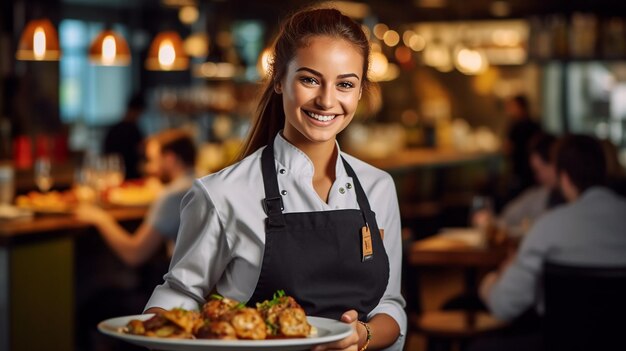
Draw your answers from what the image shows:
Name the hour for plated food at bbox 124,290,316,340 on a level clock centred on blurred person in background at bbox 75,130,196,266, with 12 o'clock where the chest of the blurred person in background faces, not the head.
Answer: The plated food is roughly at 9 o'clock from the blurred person in background.

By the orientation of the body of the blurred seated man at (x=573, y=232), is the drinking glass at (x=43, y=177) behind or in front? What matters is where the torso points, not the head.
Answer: in front

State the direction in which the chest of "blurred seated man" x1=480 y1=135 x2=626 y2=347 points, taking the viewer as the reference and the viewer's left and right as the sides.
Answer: facing away from the viewer and to the left of the viewer

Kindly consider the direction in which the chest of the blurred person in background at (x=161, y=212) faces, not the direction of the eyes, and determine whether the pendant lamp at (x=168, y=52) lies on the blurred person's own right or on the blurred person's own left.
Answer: on the blurred person's own right

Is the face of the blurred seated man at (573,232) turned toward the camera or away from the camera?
away from the camera

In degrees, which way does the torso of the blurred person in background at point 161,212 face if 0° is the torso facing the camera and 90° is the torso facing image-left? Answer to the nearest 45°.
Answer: approximately 90°

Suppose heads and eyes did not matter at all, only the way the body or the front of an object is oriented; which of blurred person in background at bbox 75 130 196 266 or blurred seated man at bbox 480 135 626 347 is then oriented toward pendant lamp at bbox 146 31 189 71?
the blurred seated man

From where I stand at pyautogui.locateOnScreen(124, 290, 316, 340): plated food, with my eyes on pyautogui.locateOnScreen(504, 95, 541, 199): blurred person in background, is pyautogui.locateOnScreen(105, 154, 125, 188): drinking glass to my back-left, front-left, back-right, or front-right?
front-left

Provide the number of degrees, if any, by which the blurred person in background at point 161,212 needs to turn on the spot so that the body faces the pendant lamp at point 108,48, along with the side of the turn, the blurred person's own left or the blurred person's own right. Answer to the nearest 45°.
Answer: approximately 90° to the blurred person's own right

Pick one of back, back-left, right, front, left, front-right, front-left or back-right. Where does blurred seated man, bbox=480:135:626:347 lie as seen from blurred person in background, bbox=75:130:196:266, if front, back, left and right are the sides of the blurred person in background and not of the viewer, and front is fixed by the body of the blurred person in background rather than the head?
back-left

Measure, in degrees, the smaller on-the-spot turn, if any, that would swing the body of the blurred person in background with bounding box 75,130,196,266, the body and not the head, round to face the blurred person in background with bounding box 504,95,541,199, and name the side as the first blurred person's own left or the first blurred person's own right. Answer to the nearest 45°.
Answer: approximately 135° to the first blurred person's own right

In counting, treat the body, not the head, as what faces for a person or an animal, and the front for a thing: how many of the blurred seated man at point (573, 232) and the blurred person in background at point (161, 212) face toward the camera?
0

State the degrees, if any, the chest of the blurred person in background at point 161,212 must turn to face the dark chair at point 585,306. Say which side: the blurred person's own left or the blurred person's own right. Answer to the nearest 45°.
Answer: approximately 135° to the blurred person's own left

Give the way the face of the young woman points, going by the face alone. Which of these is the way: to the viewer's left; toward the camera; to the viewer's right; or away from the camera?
toward the camera
